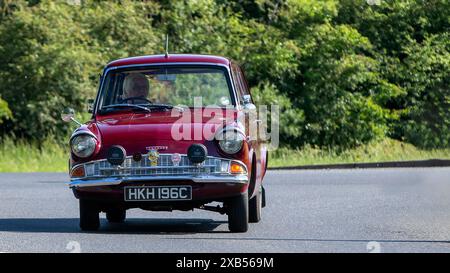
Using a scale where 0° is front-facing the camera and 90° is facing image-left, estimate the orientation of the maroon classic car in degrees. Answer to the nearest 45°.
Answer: approximately 0°
